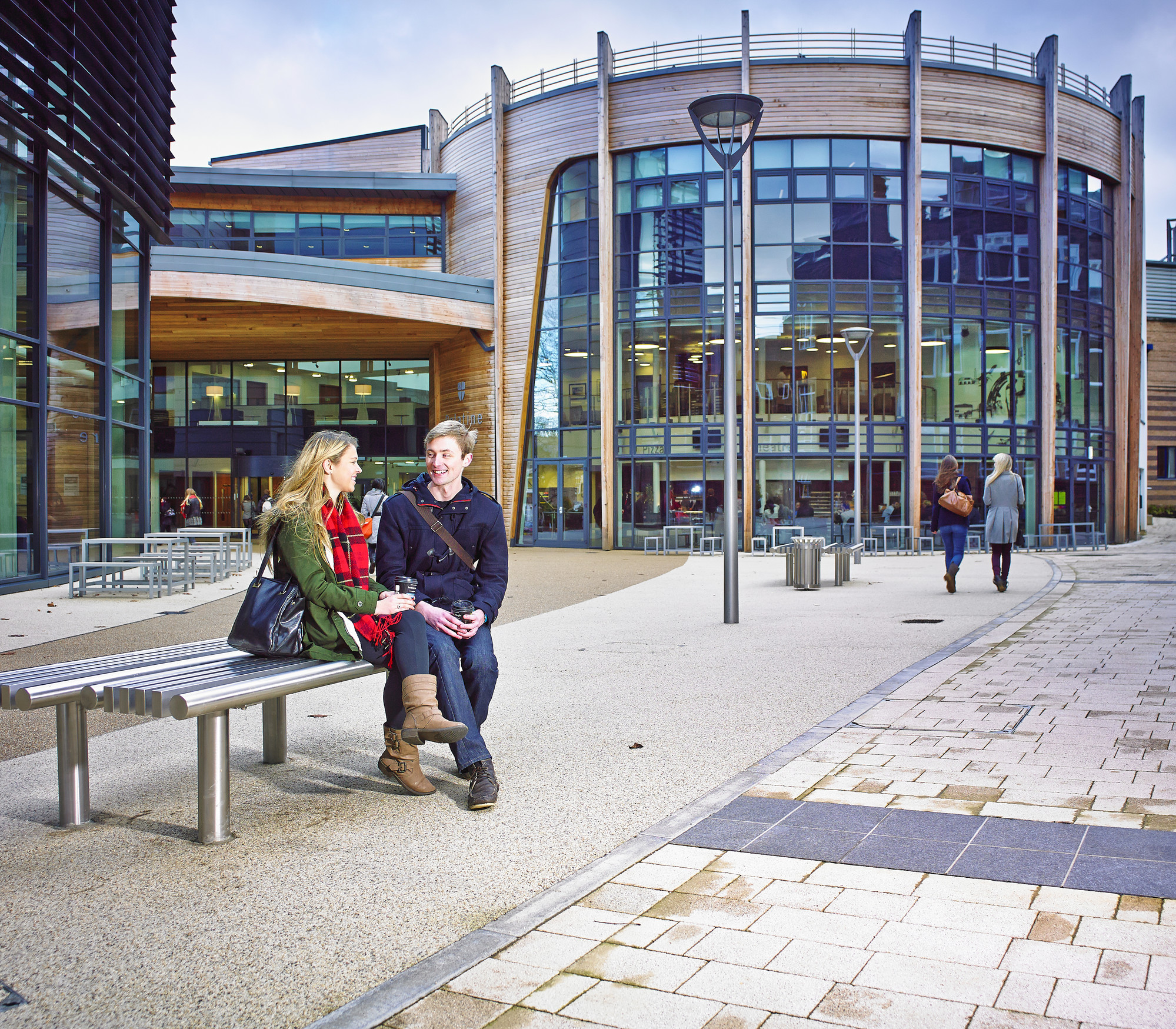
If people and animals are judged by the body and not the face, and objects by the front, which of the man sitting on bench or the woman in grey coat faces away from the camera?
the woman in grey coat

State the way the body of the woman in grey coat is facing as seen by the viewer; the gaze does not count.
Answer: away from the camera

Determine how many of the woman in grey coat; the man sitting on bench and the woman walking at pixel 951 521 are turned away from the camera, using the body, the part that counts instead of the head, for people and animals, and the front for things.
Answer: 2

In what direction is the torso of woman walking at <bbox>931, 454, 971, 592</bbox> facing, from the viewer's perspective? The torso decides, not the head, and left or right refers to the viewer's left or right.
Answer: facing away from the viewer

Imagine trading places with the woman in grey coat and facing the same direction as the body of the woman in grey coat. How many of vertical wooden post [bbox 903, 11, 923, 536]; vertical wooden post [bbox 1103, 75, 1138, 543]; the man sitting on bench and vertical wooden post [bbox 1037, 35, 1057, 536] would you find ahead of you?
3

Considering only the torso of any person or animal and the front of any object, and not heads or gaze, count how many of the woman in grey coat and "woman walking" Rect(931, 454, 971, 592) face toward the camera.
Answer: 0

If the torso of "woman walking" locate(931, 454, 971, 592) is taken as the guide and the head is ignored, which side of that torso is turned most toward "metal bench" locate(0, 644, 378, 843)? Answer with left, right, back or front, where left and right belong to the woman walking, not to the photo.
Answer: back

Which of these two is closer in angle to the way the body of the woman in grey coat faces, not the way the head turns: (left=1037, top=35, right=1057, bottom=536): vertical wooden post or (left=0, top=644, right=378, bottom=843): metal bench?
the vertical wooden post
